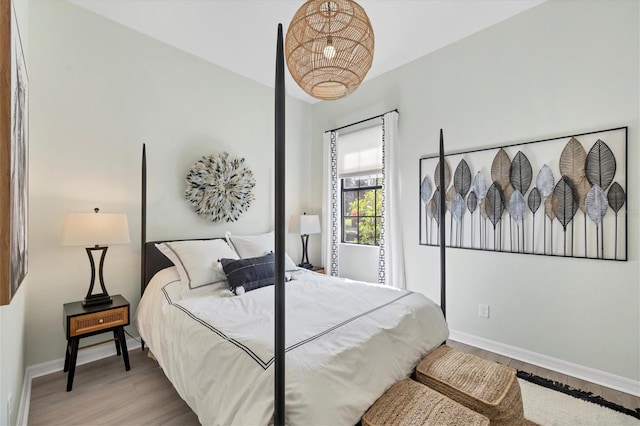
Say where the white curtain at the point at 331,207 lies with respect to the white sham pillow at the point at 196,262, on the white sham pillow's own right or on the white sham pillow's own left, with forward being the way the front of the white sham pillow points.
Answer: on the white sham pillow's own left

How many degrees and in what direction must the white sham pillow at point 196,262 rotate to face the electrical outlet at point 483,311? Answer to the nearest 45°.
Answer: approximately 45° to its left

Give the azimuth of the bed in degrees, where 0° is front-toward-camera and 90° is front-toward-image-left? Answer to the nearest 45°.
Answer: approximately 315°

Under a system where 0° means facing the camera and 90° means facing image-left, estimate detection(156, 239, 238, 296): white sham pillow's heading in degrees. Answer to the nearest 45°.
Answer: approximately 315°

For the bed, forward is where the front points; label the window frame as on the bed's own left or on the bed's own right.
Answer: on the bed's own left

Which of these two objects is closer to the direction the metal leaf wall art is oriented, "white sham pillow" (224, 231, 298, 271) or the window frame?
the white sham pillow

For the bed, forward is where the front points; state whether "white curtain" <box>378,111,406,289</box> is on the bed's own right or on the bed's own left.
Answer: on the bed's own left

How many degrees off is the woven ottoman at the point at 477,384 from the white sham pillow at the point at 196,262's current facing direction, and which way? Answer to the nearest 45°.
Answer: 0° — it already faces it

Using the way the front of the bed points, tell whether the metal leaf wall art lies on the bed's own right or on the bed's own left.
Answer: on the bed's own left

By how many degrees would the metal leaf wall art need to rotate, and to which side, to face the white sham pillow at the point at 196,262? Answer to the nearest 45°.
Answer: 0° — it already faces it
